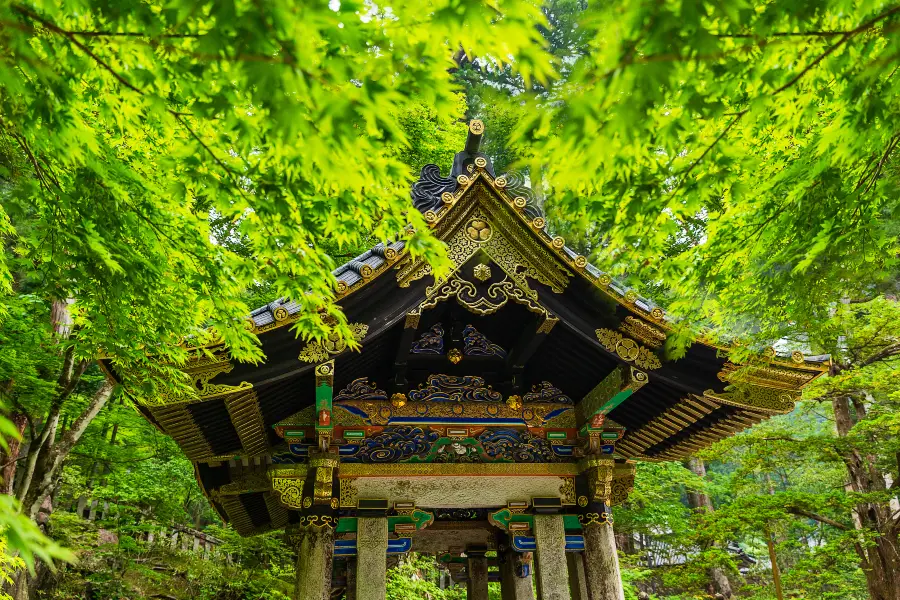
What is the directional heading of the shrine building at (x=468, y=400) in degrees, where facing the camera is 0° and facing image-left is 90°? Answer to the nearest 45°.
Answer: approximately 0°
